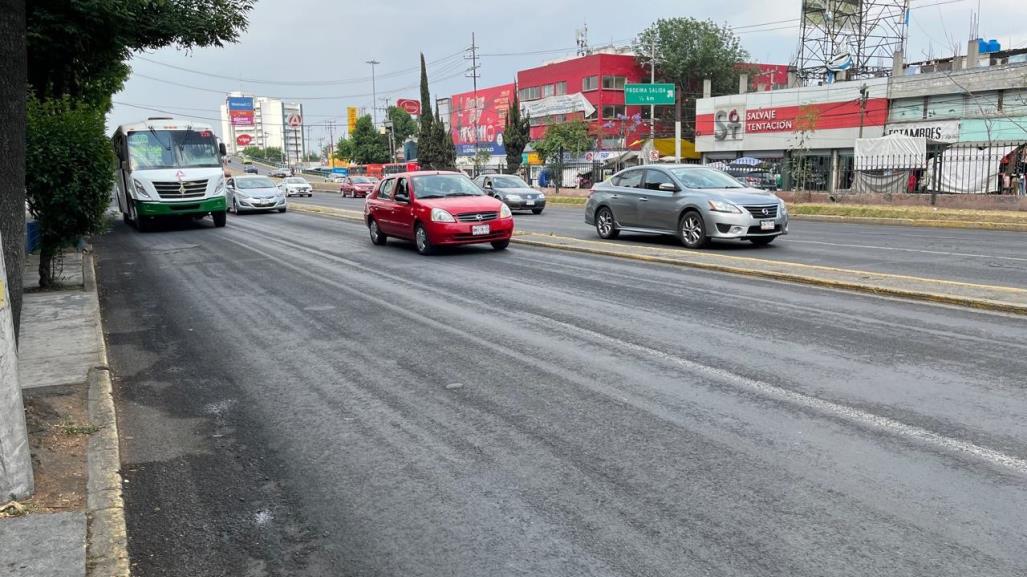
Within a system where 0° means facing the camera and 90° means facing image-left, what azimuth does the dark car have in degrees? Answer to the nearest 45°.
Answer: approximately 315°

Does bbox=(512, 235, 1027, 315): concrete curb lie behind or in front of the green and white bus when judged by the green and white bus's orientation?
in front

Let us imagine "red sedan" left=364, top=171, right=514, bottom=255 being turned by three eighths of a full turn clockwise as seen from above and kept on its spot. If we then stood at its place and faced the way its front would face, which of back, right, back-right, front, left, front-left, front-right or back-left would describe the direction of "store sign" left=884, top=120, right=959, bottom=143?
back-right

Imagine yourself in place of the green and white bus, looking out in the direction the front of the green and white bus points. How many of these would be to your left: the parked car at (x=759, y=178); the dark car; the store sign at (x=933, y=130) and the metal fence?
4

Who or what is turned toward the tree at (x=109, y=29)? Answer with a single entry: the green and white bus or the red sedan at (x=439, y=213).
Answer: the green and white bus

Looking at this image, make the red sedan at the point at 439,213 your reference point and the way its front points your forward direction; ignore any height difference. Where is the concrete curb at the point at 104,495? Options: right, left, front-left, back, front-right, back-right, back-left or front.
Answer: front-right

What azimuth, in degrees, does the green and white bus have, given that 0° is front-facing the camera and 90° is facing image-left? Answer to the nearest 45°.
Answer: approximately 0°

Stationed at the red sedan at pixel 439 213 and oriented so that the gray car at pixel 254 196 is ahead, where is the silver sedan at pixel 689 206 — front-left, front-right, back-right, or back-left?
back-right

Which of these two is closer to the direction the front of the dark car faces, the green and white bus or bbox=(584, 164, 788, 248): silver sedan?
the silver sedan
